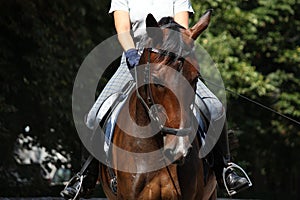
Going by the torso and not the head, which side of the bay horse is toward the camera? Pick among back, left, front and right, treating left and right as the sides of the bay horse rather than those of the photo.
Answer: front

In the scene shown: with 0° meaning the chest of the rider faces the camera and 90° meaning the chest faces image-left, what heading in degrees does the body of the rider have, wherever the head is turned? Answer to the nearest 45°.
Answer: approximately 0°
